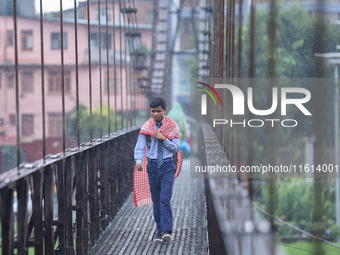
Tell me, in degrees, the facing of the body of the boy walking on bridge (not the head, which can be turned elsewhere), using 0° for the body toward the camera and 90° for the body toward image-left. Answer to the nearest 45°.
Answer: approximately 0°

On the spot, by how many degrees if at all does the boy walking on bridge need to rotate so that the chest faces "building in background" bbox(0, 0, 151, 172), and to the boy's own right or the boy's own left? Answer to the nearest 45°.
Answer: approximately 180°
